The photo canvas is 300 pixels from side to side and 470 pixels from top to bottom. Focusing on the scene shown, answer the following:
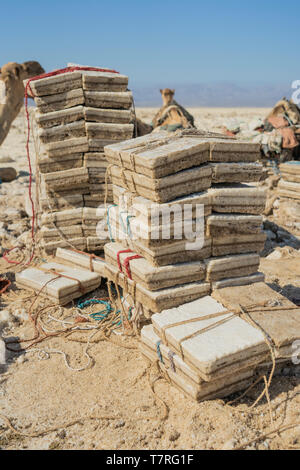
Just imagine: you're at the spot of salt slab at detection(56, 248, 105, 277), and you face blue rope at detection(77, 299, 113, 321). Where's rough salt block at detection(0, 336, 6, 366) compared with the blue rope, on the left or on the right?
right
